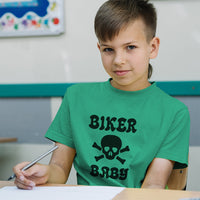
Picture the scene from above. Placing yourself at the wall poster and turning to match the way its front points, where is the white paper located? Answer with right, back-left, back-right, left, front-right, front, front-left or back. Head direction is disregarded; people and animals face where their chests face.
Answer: front

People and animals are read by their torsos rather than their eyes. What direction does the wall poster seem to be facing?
toward the camera

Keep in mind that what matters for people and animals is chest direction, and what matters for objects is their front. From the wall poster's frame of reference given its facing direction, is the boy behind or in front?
in front
